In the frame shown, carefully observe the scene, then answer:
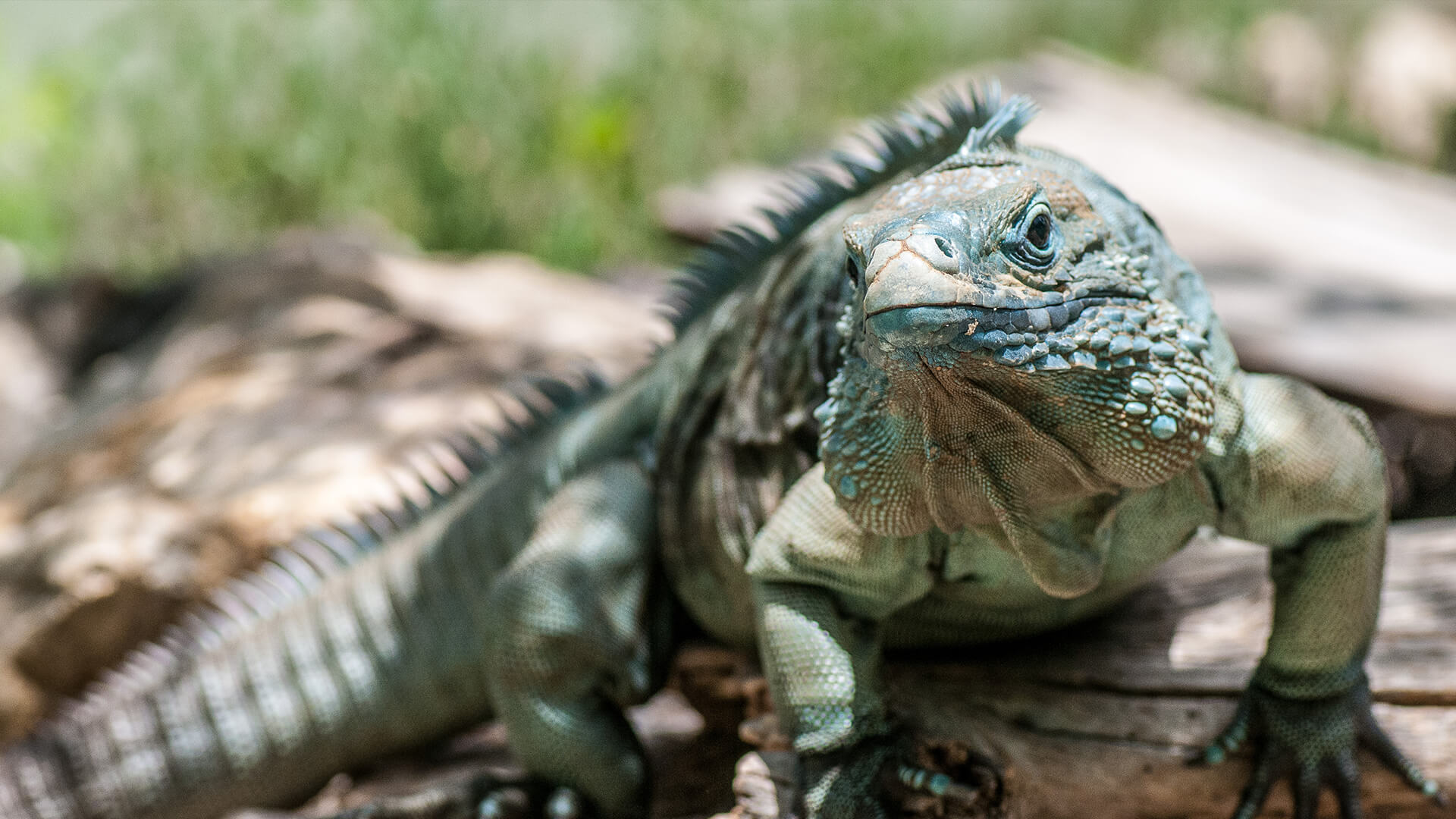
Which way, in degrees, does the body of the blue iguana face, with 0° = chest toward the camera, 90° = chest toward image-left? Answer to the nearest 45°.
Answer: approximately 315°
